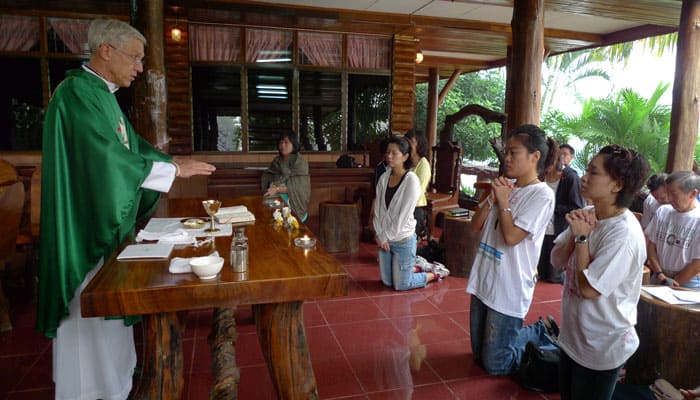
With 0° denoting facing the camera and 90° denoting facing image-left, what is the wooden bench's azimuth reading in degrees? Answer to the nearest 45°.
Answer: approximately 0°

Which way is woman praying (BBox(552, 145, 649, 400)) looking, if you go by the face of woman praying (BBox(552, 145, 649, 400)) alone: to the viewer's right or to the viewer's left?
to the viewer's left

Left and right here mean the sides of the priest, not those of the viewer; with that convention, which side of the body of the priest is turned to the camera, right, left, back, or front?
right

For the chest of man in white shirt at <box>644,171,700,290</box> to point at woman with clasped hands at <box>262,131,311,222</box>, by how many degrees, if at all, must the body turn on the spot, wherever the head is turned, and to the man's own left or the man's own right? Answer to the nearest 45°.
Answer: approximately 45° to the man's own right

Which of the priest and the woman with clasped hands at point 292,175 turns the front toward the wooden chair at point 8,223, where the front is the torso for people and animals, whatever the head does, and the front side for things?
the woman with clasped hands

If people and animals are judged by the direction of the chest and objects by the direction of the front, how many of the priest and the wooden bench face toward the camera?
1

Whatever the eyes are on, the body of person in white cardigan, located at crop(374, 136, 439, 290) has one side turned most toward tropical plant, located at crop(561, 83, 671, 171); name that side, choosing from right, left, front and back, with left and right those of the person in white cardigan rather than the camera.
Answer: back

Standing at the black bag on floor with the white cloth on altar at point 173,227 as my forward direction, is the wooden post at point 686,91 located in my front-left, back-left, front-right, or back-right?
back-right
